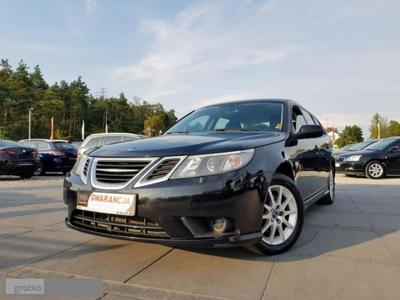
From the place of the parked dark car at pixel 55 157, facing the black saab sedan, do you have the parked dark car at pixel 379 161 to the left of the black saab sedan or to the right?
left

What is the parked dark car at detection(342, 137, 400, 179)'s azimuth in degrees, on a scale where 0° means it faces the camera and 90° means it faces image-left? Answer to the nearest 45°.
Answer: approximately 45°

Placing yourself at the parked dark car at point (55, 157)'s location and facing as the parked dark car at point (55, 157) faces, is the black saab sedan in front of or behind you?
behind

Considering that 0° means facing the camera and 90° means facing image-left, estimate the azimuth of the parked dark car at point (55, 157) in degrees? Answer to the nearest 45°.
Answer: approximately 135°

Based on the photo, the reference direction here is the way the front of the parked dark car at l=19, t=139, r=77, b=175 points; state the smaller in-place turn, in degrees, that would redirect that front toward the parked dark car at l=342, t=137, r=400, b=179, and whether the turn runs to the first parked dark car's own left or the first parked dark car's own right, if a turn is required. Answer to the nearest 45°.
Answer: approximately 180°

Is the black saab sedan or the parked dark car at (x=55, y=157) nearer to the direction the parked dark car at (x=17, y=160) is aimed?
the parked dark car

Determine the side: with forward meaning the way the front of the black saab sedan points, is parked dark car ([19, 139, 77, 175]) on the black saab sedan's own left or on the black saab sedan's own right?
on the black saab sedan's own right

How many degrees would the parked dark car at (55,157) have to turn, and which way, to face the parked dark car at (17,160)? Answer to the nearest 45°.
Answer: approximately 90° to its left

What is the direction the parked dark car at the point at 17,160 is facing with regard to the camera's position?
facing away from the viewer and to the left of the viewer

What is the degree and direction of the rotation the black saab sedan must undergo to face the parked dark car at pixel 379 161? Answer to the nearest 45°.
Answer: approximately 180°

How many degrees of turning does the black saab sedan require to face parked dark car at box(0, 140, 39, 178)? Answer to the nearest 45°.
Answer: approximately 90° to its right

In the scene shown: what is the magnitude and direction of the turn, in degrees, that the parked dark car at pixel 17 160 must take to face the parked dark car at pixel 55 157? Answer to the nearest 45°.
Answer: approximately 90° to its right
